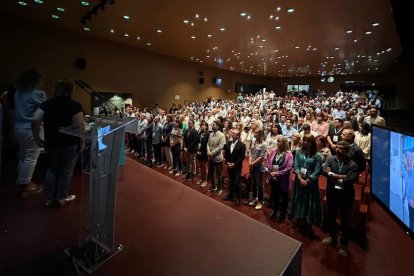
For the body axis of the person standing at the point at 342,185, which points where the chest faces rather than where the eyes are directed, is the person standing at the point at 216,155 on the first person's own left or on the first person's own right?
on the first person's own right

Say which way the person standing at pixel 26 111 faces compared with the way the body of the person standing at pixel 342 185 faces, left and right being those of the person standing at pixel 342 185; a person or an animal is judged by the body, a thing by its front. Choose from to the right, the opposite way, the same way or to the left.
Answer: the opposite way

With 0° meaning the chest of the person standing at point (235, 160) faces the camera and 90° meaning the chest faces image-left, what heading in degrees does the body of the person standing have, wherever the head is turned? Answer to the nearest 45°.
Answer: approximately 45°

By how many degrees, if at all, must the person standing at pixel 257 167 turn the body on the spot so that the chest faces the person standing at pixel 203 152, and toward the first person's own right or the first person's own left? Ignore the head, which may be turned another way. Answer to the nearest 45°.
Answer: approximately 90° to the first person's own right

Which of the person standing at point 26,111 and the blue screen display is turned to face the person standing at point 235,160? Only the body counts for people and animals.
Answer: the person standing at point 26,111

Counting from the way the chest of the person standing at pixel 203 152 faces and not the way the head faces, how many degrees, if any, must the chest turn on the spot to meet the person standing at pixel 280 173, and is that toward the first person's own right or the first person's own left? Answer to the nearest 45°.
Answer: approximately 90° to the first person's own left

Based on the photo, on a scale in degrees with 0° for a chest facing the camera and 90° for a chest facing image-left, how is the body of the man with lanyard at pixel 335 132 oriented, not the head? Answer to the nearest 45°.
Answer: approximately 45°
